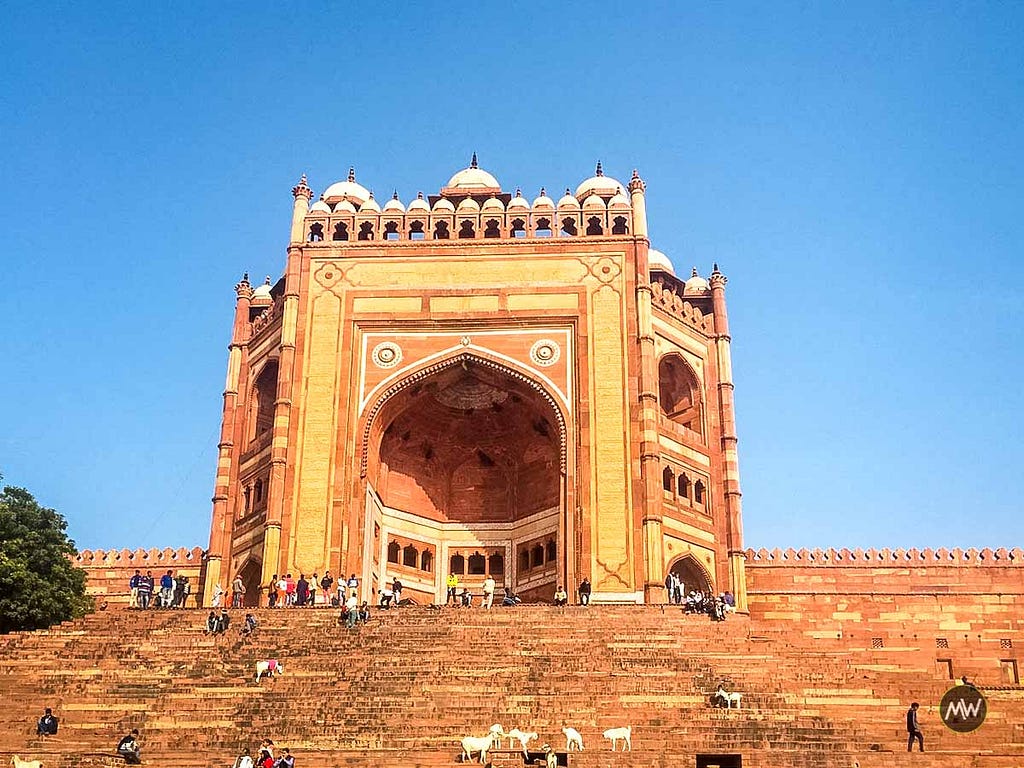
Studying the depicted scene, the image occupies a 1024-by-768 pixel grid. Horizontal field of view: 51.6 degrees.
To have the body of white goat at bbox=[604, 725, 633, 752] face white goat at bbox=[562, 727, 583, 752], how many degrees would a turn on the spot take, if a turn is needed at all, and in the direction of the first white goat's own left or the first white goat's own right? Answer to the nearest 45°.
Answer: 0° — it already faces it

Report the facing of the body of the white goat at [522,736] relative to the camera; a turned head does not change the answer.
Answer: to the viewer's right

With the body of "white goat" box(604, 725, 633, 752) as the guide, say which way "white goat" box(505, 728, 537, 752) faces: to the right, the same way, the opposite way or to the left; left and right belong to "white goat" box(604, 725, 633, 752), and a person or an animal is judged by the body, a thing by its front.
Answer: the opposite way

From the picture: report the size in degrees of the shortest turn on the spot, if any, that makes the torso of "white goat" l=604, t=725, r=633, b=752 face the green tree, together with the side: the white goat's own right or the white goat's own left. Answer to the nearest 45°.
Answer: approximately 45° to the white goat's own right

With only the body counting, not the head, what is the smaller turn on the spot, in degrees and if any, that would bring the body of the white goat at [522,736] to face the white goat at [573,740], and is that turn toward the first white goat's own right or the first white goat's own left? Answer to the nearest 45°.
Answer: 0° — it already faces it

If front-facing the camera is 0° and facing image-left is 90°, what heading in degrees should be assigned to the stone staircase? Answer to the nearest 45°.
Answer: approximately 0°

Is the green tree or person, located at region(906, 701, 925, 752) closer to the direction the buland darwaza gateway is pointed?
the person

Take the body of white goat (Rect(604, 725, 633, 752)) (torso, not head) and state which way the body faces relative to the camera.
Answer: to the viewer's left

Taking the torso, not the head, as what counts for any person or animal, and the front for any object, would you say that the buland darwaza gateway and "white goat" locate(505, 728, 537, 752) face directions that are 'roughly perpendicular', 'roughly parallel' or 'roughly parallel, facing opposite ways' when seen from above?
roughly perpendicular

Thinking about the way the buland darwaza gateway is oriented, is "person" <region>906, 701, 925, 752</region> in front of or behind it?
in front
